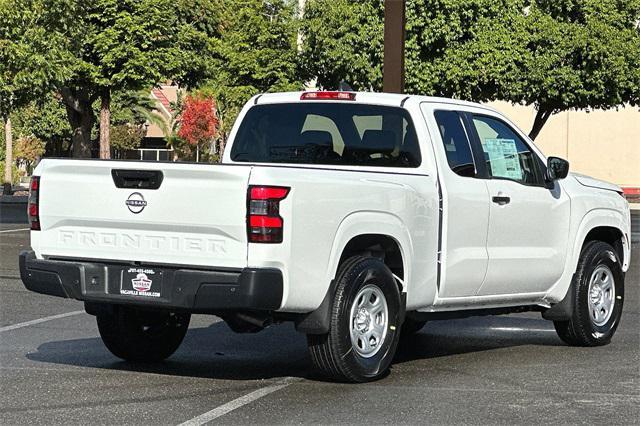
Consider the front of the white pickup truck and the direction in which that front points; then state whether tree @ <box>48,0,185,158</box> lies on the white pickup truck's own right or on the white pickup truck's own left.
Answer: on the white pickup truck's own left

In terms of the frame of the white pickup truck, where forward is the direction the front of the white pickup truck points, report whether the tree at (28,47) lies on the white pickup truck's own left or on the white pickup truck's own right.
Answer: on the white pickup truck's own left

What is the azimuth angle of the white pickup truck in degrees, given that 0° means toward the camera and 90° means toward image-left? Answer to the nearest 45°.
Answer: approximately 225°

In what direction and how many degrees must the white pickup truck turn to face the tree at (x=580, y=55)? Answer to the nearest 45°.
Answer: approximately 45° to its left

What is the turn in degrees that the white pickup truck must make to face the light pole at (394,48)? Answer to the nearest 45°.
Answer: approximately 45° to its left
